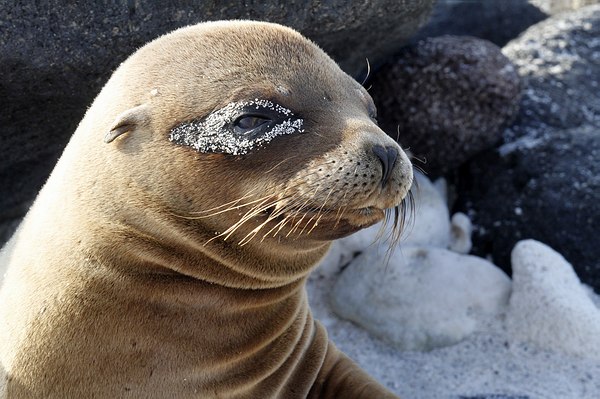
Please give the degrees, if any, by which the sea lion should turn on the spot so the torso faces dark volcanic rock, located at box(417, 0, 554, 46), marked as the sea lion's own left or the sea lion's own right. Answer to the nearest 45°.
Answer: approximately 90° to the sea lion's own left

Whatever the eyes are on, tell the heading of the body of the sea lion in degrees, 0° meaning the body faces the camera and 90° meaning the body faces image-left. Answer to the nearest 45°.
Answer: approximately 315°

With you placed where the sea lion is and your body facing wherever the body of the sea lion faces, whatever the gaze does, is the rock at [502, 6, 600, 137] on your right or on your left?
on your left

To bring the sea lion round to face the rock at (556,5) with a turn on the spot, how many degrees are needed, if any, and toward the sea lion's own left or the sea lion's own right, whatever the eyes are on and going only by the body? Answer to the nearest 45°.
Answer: approximately 90° to the sea lion's own left

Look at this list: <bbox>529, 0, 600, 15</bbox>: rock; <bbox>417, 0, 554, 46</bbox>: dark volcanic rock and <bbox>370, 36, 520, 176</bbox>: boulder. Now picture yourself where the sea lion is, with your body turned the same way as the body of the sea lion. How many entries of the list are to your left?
3

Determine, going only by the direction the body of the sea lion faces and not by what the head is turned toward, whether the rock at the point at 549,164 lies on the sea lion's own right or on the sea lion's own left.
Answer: on the sea lion's own left
